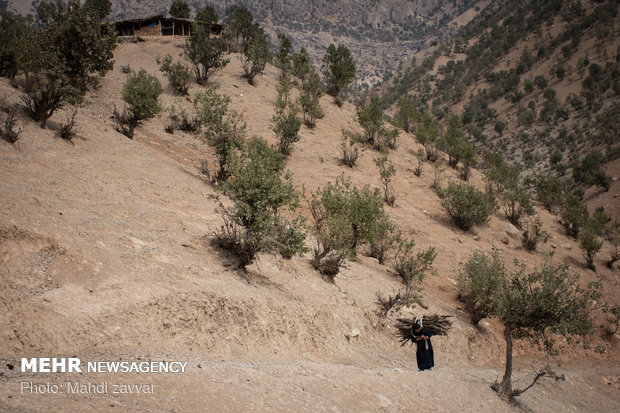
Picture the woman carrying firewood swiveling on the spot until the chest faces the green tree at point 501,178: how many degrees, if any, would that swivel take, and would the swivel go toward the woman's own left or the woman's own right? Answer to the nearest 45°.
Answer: approximately 135° to the woman's own right

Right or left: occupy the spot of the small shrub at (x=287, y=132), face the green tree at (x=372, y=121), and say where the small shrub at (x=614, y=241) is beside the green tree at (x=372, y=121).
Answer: right

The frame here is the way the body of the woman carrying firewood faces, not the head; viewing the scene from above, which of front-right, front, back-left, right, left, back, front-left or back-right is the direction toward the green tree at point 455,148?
back-right

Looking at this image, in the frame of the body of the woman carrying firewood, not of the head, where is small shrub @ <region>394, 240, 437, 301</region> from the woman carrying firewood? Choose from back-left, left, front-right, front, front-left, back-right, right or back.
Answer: back-right

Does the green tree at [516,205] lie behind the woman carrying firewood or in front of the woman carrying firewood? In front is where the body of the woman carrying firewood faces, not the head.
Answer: behind

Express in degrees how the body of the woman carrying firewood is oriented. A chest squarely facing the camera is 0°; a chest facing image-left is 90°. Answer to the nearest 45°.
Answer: approximately 45°

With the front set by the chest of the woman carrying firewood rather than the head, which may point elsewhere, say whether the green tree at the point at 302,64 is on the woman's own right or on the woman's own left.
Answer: on the woman's own right
